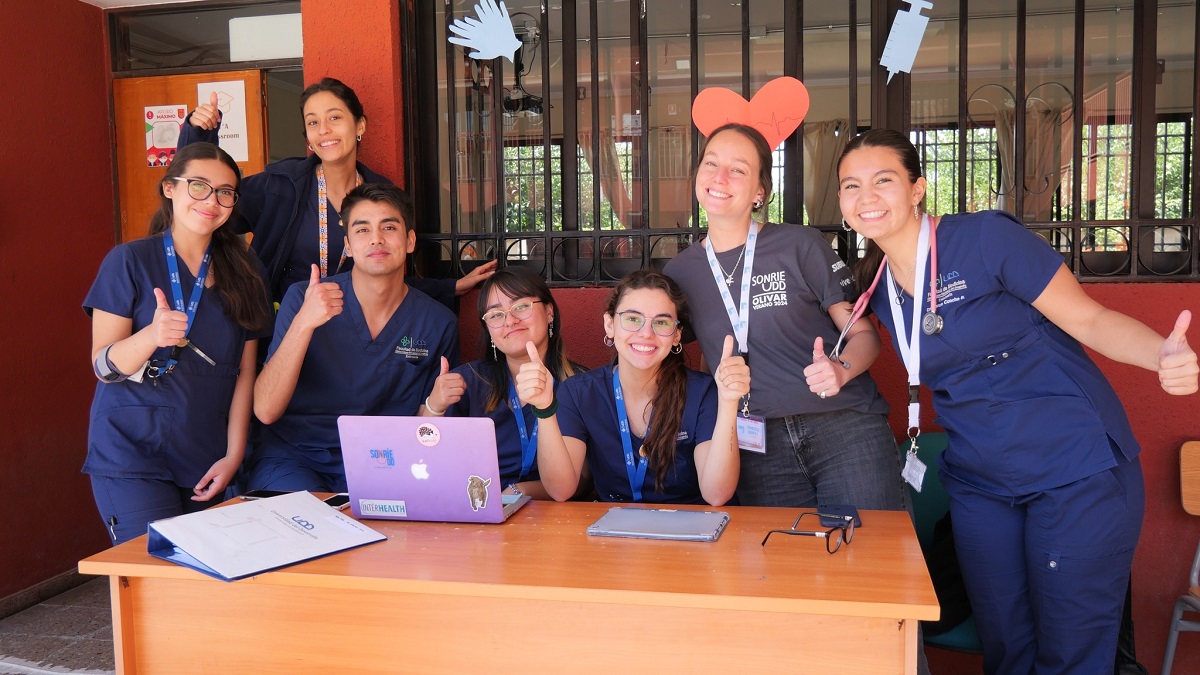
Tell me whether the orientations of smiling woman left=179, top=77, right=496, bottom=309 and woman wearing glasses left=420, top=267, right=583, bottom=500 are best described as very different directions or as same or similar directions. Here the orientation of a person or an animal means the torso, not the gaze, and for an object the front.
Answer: same or similar directions

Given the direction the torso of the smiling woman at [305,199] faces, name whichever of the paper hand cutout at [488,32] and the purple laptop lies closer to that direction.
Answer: the purple laptop

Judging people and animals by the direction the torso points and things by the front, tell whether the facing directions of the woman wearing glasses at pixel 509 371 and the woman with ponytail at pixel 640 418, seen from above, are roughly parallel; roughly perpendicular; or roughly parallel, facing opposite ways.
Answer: roughly parallel

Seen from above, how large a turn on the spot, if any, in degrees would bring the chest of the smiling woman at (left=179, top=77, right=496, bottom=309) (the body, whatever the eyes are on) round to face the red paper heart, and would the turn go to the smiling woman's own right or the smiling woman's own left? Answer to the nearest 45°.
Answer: approximately 90° to the smiling woman's own left

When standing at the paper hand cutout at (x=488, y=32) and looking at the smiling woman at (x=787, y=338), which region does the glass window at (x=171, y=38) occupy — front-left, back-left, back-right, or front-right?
back-right

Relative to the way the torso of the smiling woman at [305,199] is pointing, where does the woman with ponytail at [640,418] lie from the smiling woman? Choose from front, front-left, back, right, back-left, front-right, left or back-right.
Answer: front-left

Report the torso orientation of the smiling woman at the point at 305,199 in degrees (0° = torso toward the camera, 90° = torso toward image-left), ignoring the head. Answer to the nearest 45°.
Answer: approximately 0°

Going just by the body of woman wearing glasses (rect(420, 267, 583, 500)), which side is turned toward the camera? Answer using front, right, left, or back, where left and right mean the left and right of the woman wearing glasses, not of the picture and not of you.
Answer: front

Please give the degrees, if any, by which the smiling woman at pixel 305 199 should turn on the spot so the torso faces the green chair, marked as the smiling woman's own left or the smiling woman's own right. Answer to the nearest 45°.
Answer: approximately 45° to the smiling woman's own left
